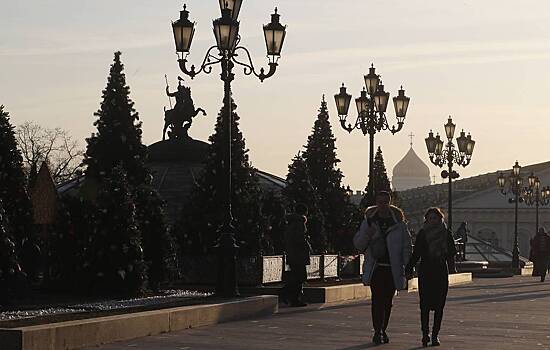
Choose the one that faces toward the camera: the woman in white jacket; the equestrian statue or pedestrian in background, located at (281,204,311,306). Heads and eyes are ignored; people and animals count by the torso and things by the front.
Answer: the woman in white jacket

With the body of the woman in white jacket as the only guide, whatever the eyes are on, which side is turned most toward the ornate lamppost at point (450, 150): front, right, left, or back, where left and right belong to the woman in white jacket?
back

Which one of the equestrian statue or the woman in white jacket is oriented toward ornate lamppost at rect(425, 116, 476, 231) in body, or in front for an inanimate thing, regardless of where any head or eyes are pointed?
the equestrian statue

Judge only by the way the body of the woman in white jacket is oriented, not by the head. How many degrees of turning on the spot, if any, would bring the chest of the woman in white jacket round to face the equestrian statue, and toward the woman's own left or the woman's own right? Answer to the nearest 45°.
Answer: approximately 180°

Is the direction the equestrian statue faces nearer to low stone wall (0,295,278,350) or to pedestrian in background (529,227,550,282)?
the pedestrian in background

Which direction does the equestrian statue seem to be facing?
to the viewer's right

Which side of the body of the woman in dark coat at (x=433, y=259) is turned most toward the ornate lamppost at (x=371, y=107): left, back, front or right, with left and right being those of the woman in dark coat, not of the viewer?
back

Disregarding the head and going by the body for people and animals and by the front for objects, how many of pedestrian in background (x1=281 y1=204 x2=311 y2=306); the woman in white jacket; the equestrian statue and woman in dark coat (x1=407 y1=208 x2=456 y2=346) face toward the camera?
2

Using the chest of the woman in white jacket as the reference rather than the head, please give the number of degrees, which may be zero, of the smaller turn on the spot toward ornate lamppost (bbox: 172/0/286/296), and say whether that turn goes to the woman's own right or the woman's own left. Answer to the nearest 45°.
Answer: approximately 135° to the woman's own right

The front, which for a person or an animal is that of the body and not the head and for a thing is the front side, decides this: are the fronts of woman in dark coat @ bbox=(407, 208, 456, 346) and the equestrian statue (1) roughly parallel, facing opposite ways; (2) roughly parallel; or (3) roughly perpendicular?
roughly perpendicular
